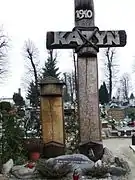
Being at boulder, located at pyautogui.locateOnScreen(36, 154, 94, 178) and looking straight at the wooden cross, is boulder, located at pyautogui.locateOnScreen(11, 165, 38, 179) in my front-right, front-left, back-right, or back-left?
back-left

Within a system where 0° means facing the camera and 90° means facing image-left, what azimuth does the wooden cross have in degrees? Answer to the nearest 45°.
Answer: approximately 0°
